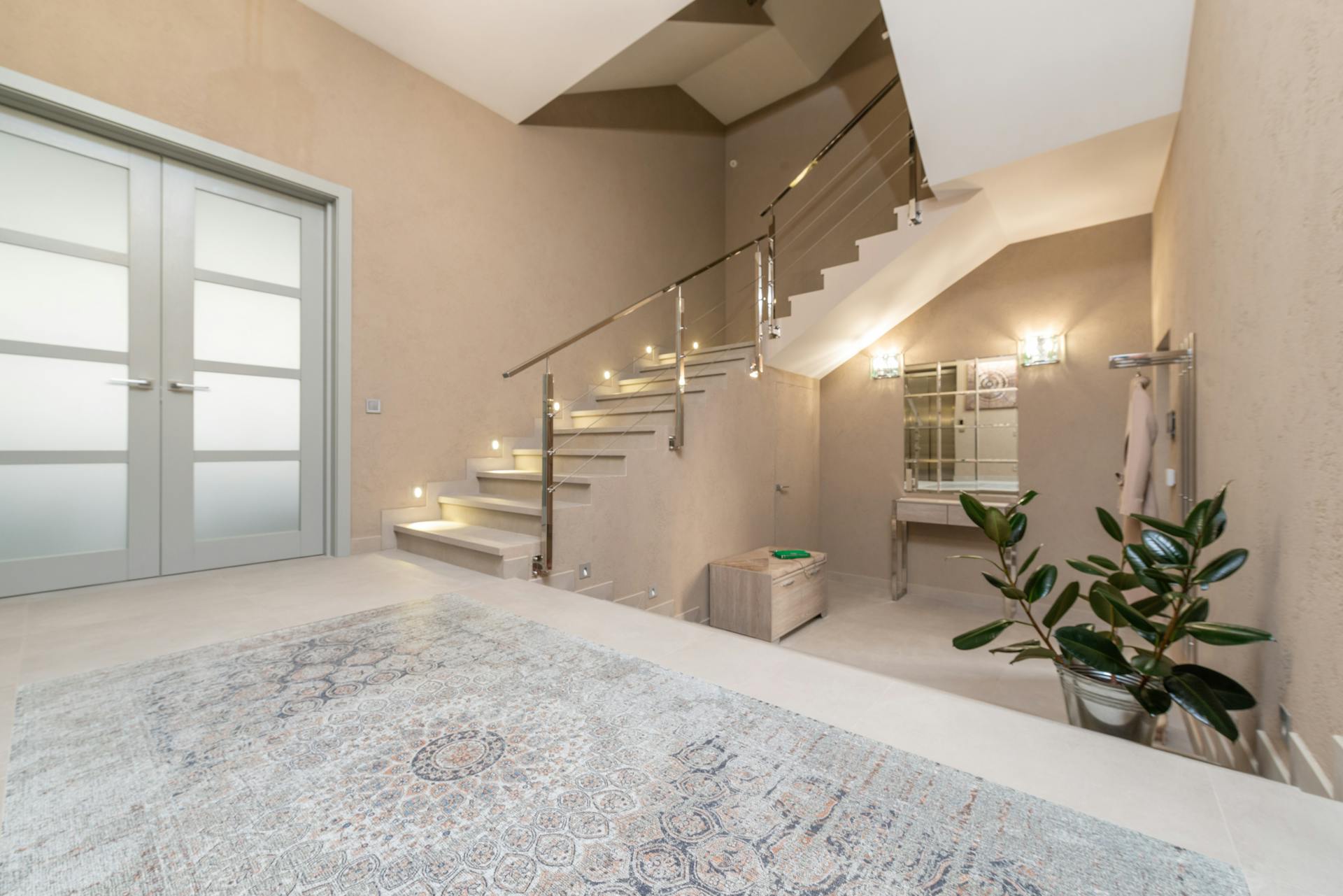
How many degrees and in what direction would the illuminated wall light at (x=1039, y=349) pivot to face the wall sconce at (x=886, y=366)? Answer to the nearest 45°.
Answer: approximately 90° to its right

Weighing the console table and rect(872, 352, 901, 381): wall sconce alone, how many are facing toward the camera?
2

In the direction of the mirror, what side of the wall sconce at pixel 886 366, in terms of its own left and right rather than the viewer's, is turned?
left

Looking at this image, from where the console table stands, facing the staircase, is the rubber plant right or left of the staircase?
left

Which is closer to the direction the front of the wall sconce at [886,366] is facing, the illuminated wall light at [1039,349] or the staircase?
the staircase

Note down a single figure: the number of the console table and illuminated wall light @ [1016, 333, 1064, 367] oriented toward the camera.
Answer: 2

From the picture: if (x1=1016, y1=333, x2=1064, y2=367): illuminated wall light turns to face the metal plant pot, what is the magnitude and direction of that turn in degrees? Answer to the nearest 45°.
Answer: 0° — it already faces it

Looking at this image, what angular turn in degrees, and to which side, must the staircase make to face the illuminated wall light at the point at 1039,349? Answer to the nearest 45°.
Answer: approximately 135° to its left

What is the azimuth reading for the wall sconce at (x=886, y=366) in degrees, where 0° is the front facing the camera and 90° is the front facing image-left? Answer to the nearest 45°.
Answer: approximately 0°

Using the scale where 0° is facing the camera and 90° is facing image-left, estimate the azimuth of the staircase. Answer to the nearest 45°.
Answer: approximately 45°

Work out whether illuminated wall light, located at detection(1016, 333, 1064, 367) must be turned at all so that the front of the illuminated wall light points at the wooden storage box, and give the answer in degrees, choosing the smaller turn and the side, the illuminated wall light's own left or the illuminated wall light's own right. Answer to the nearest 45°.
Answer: approximately 45° to the illuminated wall light's own right

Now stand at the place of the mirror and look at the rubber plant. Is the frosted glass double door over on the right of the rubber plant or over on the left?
right
